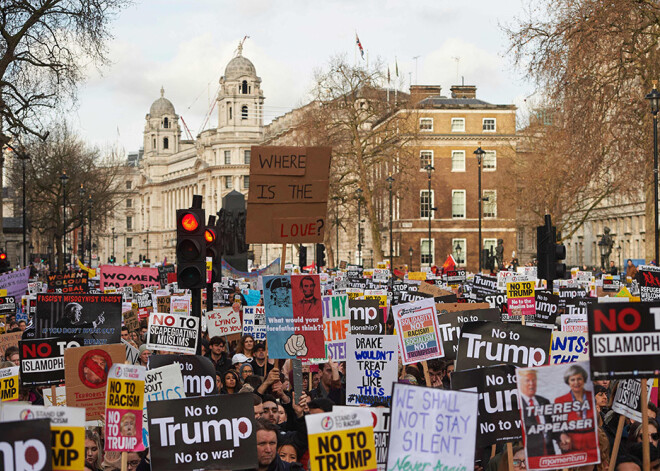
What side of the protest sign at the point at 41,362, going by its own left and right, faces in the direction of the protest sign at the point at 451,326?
left

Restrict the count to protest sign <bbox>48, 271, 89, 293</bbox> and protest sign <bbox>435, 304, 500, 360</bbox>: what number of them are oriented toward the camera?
2

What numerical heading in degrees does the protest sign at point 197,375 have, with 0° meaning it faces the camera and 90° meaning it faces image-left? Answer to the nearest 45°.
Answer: approximately 0°

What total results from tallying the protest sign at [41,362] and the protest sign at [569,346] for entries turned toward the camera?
2

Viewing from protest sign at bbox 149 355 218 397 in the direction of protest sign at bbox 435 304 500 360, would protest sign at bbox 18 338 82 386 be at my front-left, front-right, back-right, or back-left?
back-left

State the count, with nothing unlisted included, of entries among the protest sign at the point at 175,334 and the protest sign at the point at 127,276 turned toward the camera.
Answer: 2

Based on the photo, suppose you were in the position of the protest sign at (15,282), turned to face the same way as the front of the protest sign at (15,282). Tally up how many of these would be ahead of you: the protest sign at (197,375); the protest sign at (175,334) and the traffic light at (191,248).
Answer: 3

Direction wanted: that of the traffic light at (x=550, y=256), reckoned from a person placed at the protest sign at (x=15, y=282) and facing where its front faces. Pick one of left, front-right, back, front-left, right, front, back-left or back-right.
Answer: front-left

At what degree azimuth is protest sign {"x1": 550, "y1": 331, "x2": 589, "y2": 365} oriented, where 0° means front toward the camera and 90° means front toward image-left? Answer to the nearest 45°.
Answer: approximately 0°
